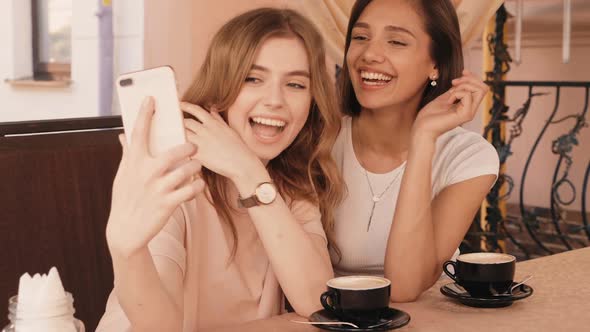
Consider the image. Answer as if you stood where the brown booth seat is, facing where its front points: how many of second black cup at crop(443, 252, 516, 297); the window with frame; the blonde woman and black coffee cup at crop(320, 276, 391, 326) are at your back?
1

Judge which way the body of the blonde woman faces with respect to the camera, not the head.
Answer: toward the camera

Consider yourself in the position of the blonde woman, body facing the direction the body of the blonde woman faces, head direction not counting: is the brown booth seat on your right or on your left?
on your right

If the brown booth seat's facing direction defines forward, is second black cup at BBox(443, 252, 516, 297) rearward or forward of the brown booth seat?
forward

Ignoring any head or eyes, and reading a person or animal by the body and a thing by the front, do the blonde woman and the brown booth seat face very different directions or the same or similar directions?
same or similar directions

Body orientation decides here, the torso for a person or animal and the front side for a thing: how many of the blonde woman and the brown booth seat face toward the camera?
2

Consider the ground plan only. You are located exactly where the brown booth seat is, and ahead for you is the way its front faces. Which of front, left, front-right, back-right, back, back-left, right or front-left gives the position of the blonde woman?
front-left

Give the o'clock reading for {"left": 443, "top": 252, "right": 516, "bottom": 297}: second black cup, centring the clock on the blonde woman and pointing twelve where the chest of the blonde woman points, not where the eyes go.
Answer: The second black cup is roughly at 10 o'clock from the blonde woman.

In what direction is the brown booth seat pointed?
toward the camera

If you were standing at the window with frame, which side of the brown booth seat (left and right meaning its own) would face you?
back

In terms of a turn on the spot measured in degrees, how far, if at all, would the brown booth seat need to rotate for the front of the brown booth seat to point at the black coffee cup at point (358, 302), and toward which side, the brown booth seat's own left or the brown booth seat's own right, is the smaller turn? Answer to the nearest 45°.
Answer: approximately 45° to the brown booth seat's own left
